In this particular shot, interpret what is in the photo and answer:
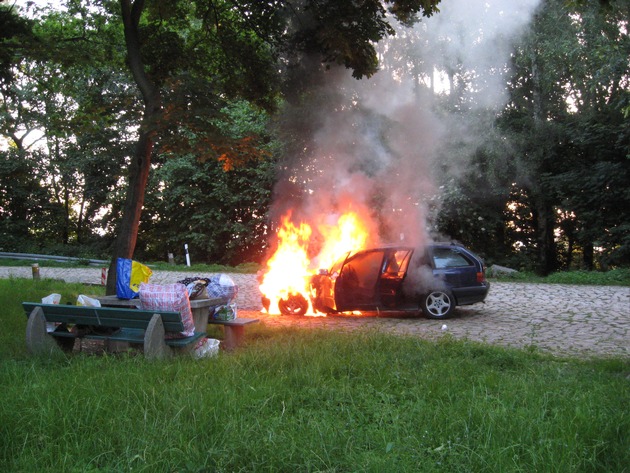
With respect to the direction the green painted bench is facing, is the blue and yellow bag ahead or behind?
ahead

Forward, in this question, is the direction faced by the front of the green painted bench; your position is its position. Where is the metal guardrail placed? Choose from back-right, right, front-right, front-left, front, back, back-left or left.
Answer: front-left

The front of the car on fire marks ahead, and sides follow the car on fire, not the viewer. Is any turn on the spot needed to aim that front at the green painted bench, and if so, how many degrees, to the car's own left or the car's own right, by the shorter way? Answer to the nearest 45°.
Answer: approximately 45° to the car's own left

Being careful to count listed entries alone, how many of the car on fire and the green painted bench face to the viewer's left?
1

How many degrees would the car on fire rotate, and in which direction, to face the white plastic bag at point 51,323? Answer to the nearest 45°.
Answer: approximately 45° to its left

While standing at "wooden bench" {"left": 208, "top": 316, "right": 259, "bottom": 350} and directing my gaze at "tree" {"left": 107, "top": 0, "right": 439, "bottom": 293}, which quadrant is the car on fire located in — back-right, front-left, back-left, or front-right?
front-right

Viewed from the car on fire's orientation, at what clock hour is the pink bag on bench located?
The pink bag on bench is roughly at 10 o'clock from the car on fire.

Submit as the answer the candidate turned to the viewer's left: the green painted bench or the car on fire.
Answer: the car on fire

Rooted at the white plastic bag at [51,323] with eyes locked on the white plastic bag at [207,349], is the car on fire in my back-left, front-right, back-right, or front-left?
front-left

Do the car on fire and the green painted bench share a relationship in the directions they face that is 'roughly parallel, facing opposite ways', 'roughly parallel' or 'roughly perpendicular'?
roughly perpendicular

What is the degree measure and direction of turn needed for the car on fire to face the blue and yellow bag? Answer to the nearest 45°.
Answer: approximately 45° to its left

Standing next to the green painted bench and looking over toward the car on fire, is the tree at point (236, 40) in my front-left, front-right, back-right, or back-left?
front-left

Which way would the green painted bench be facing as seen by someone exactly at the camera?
facing away from the viewer and to the right of the viewer

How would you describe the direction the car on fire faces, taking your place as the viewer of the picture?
facing to the left of the viewer

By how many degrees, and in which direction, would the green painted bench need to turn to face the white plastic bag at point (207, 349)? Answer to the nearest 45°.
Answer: approximately 45° to its right
